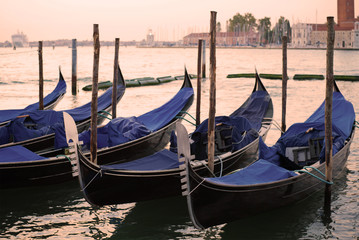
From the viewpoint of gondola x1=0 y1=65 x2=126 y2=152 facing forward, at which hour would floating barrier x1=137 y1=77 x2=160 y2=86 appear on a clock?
The floating barrier is roughly at 5 o'clock from the gondola.

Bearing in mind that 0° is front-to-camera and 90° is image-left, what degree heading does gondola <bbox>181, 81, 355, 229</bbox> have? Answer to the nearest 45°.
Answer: approximately 45°

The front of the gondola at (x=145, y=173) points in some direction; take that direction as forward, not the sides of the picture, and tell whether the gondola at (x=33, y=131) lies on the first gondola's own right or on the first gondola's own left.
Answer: on the first gondola's own right

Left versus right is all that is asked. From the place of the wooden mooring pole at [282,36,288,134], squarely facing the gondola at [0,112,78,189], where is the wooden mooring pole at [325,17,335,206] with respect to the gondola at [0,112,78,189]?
left

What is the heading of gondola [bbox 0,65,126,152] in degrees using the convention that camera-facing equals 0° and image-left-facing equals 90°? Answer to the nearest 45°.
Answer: approximately 45°

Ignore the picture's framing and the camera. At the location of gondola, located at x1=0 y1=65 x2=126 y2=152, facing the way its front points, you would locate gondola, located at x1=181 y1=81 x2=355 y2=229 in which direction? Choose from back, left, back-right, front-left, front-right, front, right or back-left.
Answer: left
